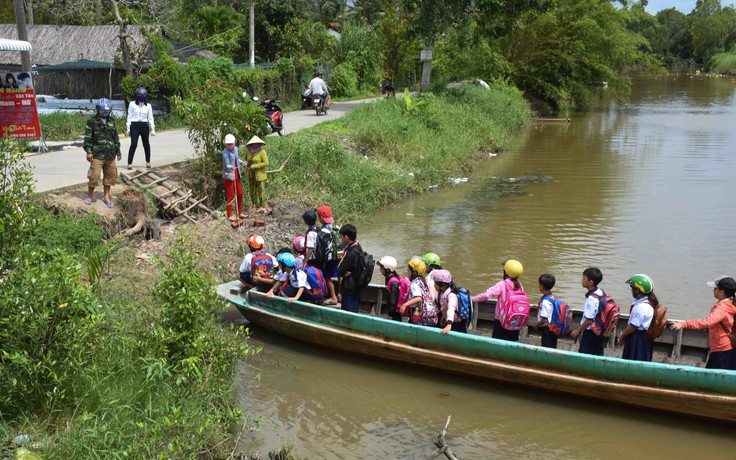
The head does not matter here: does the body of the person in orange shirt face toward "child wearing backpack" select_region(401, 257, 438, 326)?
yes

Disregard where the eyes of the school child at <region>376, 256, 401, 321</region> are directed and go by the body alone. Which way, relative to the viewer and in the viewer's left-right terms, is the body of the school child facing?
facing to the left of the viewer

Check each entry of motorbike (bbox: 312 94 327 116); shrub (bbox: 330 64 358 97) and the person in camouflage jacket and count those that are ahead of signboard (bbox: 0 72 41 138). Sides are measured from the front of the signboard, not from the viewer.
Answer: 1

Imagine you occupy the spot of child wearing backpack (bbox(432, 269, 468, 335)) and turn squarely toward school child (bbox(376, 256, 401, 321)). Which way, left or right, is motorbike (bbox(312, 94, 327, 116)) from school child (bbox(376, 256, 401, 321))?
right

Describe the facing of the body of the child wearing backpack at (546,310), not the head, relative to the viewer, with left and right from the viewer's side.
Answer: facing to the left of the viewer

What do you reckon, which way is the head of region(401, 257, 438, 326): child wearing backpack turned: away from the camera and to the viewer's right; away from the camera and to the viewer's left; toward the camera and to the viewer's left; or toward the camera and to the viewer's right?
away from the camera and to the viewer's left

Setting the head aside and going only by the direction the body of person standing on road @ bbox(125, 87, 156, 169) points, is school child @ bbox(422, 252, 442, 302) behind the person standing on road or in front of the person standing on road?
in front

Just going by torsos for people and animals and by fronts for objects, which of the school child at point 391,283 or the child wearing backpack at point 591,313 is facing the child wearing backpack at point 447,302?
the child wearing backpack at point 591,313

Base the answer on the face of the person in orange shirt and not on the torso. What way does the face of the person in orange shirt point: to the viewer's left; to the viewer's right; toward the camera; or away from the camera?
to the viewer's left

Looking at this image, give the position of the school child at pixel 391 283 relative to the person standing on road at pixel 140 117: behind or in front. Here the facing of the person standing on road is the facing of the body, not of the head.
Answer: in front

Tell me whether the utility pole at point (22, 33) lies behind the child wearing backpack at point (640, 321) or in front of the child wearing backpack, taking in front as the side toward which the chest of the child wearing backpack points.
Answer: in front

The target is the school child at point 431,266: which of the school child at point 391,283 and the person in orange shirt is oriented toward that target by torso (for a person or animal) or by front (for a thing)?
the person in orange shirt

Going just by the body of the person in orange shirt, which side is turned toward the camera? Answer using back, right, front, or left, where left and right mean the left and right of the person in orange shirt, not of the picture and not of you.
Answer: left

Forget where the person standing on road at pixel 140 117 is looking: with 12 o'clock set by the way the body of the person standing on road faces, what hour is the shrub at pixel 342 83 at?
The shrub is roughly at 7 o'clock from the person standing on road.

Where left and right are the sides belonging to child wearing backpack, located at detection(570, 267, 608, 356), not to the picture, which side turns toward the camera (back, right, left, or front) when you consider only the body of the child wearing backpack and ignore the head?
left
